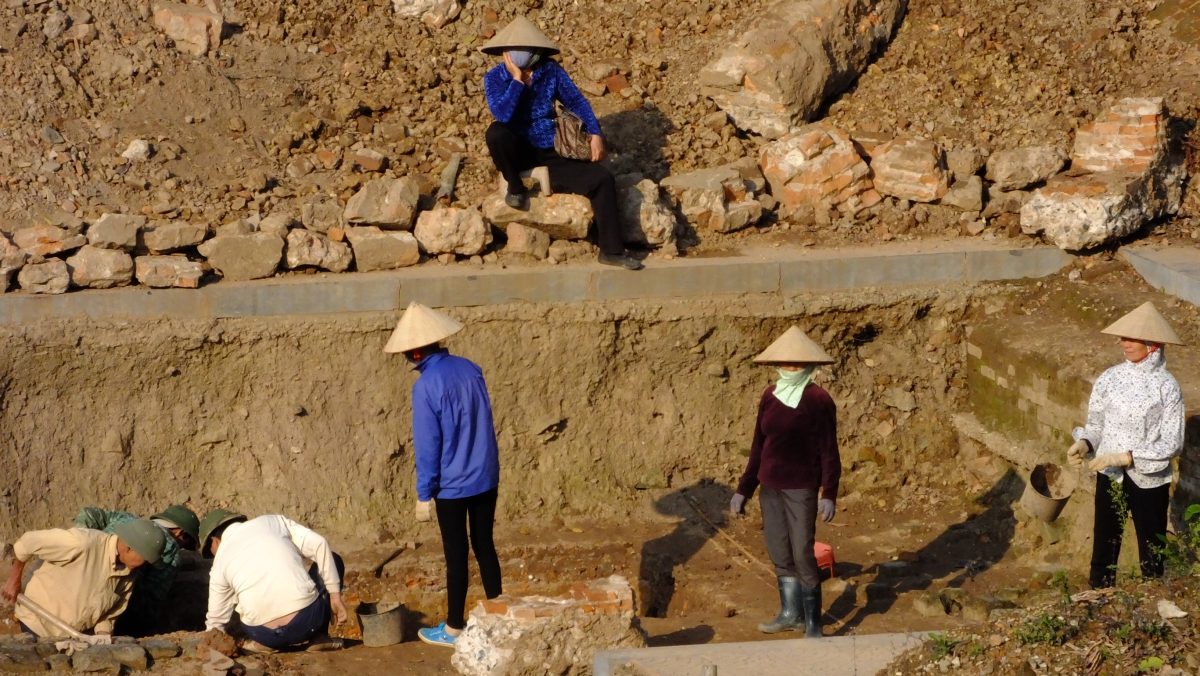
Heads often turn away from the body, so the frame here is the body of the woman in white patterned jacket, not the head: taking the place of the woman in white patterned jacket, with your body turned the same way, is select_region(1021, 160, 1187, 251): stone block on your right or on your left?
on your right

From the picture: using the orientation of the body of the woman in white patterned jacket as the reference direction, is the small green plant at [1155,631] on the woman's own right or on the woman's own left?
on the woman's own left

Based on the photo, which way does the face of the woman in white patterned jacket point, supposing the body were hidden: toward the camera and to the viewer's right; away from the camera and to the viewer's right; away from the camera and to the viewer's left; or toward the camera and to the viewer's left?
toward the camera and to the viewer's left

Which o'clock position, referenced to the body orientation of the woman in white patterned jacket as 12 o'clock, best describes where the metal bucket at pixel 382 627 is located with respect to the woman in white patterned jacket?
The metal bucket is roughly at 1 o'clock from the woman in white patterned jacket.

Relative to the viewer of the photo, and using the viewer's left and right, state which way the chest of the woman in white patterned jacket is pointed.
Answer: facing the viewer and to the left of the viewer

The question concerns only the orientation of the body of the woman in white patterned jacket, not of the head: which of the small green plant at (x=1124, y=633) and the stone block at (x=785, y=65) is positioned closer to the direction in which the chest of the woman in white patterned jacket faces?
the small green plant

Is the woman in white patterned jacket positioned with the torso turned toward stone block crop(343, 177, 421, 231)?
no

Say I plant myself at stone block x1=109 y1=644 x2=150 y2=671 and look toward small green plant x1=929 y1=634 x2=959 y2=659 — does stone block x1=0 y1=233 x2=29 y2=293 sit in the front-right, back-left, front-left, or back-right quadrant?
back-left

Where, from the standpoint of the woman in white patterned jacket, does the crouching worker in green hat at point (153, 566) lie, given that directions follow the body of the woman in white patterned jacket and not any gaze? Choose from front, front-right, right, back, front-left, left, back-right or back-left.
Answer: front-right

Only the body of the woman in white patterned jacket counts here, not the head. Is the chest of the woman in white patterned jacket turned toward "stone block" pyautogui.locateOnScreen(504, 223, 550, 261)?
no

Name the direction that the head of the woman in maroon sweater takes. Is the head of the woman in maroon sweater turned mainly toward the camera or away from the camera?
toward the camera

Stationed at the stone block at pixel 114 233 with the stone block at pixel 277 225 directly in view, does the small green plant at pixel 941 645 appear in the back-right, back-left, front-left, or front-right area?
front-right

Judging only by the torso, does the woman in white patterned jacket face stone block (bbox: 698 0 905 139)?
no

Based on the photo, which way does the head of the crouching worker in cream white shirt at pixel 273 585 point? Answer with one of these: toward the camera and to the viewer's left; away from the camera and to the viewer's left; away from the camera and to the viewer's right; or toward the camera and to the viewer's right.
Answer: away from the camera and to the viewer's left

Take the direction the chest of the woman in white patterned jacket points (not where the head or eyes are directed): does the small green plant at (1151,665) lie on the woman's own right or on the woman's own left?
on the woman's own left

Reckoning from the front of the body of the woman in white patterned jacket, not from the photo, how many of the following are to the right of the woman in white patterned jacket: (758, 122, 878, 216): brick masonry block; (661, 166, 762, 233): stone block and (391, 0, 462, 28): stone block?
3

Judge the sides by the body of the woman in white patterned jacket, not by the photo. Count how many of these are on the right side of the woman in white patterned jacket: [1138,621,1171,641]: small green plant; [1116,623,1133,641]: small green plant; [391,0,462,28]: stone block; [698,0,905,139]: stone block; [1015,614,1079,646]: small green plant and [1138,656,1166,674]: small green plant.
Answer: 2

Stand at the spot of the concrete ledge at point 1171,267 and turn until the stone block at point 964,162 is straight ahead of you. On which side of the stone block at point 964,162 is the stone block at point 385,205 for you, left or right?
left

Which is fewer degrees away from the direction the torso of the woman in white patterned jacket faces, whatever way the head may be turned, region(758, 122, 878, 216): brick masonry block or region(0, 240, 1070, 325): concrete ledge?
the concrete ledge

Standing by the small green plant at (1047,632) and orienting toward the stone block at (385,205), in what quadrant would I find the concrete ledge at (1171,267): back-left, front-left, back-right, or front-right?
front-right

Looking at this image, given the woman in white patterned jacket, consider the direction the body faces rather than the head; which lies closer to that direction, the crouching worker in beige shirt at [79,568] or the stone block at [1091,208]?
the crouching worker in beige shirt

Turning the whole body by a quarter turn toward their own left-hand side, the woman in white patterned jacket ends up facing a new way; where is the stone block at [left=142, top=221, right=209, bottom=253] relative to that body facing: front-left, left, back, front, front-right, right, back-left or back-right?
back-right
